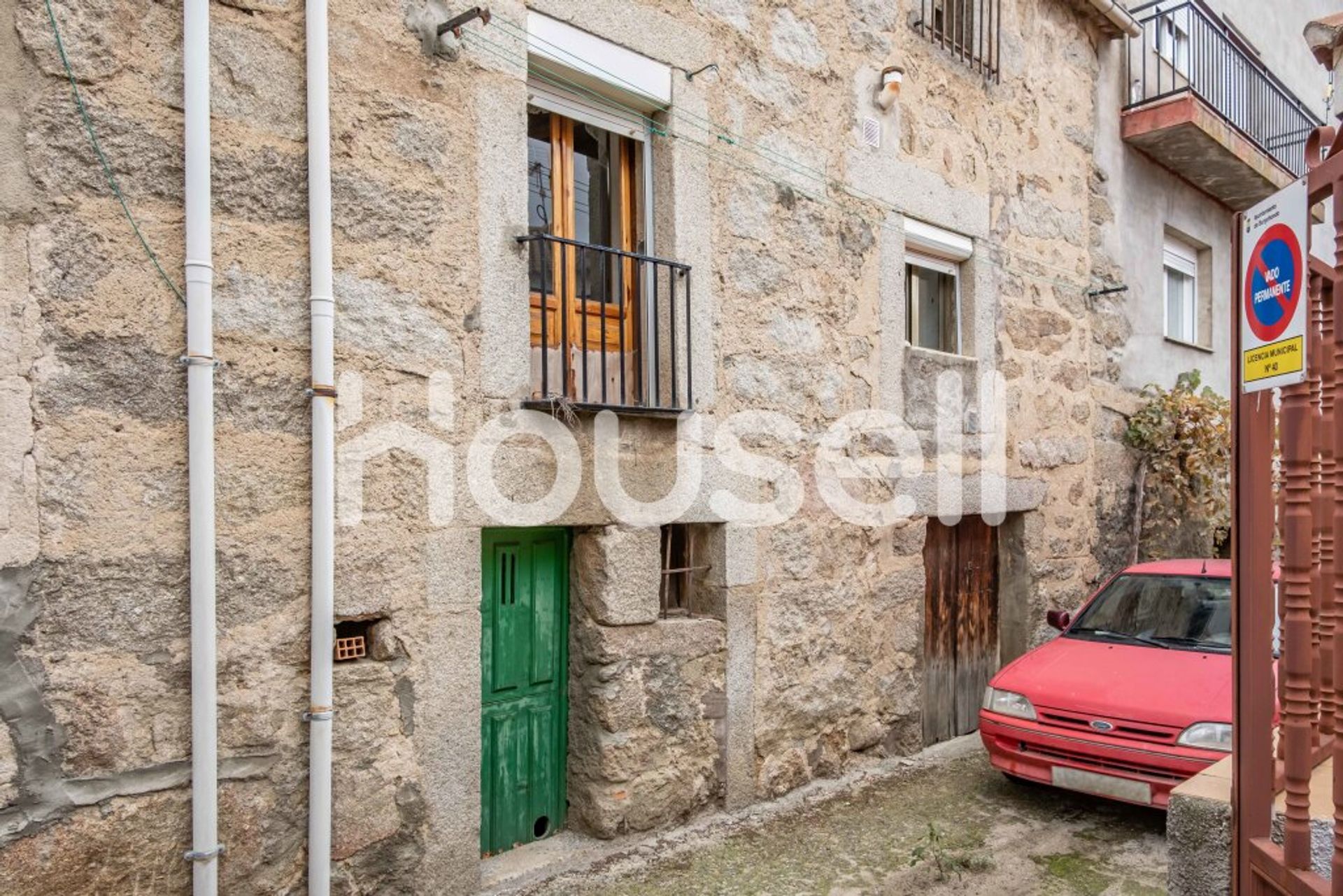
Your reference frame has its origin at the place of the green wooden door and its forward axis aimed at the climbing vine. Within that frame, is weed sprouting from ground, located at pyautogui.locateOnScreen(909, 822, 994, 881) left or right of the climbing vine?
right

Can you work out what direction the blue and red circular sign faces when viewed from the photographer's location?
facing the viewer and to the left of the viewer

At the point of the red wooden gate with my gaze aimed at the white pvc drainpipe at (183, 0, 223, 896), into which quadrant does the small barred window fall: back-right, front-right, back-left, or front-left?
front-right

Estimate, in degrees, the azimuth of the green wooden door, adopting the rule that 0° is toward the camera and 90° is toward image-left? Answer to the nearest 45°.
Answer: approximately 315°

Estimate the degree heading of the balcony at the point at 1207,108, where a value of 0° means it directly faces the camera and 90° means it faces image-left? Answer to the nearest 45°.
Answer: approximately 315°

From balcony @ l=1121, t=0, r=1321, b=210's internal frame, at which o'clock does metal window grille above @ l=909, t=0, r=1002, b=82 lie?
The metal window grille above is roughly at 2 o'clock from the balcony.

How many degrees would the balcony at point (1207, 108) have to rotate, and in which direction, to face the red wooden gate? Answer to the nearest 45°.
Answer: approximately 45° to its right

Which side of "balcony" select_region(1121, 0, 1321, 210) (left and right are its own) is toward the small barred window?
right

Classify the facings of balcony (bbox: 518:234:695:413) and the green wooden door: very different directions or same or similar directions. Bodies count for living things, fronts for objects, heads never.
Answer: same or similar directions

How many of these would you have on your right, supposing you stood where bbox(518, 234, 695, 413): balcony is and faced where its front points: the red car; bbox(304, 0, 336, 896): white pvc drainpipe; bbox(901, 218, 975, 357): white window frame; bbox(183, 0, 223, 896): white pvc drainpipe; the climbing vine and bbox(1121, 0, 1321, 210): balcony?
2

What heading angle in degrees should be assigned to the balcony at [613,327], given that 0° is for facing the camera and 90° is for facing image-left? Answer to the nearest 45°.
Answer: approximately 315°

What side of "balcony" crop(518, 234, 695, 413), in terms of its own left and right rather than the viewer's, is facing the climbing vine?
left
